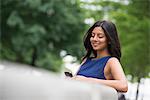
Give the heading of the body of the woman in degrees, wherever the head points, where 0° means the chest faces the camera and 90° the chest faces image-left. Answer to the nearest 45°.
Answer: approximately 45°
